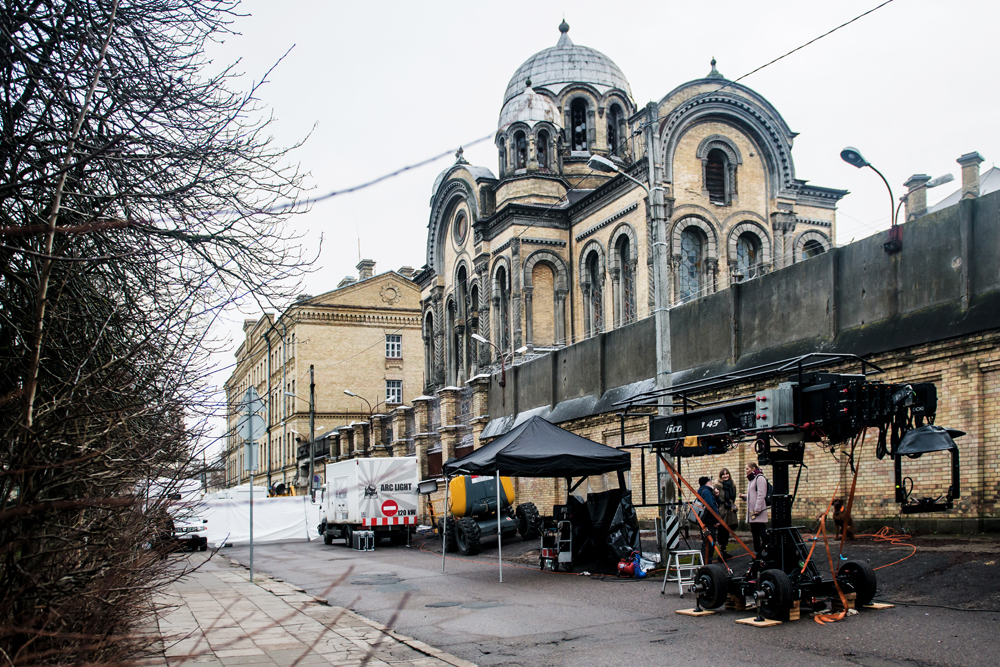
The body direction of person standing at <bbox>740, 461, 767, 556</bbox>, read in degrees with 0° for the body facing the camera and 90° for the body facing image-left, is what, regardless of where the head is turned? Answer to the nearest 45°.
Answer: approximately 90°

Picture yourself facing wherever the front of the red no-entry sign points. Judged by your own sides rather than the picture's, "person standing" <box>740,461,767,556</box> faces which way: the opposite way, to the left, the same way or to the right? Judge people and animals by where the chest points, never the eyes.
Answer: to the right

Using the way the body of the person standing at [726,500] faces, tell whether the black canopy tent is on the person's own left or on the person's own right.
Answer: on the person's own right

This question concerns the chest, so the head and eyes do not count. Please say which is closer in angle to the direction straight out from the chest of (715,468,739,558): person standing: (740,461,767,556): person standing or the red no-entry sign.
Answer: the person standing

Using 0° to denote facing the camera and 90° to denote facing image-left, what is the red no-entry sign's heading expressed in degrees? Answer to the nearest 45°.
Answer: approximately 0°

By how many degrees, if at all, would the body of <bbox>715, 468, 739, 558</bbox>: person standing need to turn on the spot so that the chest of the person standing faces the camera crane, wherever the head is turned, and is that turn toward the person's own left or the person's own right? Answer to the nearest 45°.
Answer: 0° — they already face it

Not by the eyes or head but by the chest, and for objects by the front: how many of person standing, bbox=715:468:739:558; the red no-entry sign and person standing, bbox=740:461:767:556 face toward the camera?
2
